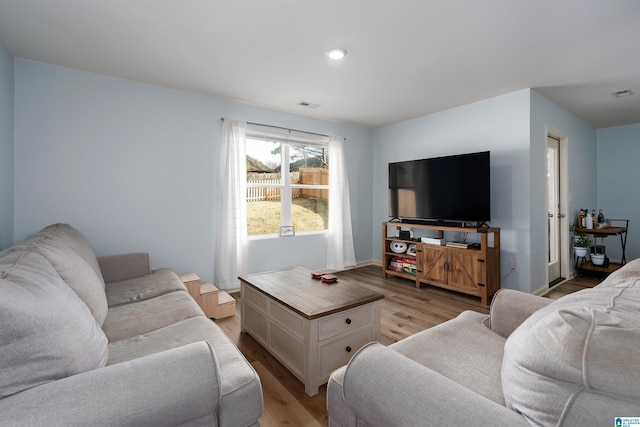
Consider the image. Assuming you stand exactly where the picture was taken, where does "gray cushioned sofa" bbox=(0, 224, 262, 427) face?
facing to the right of the viewer

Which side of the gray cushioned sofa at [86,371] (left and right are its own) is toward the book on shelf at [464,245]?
front

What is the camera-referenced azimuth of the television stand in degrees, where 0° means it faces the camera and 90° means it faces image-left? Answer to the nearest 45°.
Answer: approximately 45°

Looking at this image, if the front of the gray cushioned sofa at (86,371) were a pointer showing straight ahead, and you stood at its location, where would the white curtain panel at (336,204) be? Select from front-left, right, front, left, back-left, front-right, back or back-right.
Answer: front-left

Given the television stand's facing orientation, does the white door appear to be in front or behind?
behind

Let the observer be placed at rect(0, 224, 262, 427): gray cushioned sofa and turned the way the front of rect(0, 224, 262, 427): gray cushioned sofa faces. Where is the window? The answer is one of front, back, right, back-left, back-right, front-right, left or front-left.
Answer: front-left

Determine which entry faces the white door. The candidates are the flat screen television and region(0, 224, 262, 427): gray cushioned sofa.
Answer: the gray cushioned sofa

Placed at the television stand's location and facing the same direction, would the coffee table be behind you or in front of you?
in front

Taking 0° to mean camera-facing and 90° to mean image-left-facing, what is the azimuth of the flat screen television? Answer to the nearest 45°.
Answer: approximately 45°

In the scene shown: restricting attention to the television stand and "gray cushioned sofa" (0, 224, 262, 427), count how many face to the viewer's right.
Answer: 1

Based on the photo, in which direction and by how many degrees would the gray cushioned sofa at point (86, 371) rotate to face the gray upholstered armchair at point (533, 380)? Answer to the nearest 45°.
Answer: approximately 45° to its right

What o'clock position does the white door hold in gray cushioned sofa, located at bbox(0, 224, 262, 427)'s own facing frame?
The white door is roughly at 12 o'clock from the gray cushioned sofa.

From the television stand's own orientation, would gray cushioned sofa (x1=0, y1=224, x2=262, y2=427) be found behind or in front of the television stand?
in front
